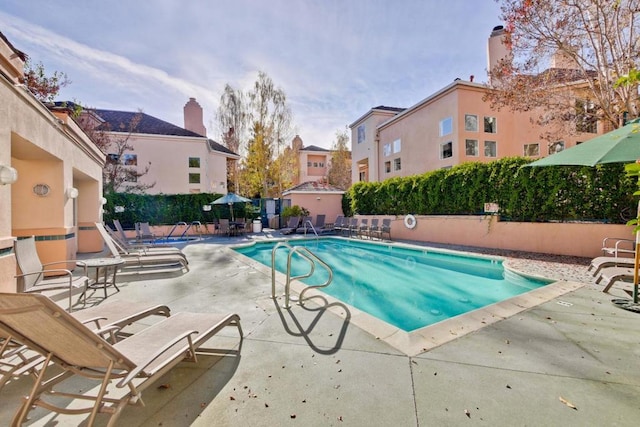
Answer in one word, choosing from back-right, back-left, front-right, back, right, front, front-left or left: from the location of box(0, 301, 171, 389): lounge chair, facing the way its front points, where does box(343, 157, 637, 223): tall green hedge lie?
front-right

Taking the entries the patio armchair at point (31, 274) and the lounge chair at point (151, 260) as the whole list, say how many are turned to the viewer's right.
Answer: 2

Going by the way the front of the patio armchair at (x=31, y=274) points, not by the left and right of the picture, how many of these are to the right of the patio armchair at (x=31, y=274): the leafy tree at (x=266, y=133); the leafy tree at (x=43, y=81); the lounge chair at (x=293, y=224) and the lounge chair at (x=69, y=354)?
1

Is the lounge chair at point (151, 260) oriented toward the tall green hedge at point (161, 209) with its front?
no

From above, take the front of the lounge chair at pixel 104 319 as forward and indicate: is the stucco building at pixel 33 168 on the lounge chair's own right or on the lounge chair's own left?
on the lounge chair's own left

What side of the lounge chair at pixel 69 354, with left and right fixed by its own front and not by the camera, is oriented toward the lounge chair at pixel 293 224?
front

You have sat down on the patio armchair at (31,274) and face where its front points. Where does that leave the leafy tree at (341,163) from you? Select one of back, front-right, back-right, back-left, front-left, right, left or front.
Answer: front-left

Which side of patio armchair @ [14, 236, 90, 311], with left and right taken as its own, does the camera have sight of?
right

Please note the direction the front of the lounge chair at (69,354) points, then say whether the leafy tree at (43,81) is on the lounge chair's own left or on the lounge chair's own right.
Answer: on the lounge chair's own left

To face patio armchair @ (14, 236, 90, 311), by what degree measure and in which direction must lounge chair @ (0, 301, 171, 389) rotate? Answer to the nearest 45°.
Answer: approximately 45° to its left

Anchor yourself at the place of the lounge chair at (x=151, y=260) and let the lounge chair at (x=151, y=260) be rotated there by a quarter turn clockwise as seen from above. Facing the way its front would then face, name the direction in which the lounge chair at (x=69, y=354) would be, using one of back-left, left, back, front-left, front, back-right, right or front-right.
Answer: front

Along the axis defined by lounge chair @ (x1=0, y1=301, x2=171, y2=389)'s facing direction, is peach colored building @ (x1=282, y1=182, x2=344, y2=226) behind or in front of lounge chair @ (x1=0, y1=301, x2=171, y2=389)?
in front

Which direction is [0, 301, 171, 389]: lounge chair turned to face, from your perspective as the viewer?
facing away from the viewer and to the right of the viewer

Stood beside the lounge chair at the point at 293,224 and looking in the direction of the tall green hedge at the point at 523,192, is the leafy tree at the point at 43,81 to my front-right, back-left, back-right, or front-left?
back-right

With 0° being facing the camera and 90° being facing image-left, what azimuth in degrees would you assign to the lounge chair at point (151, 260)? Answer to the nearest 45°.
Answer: approximately 270°

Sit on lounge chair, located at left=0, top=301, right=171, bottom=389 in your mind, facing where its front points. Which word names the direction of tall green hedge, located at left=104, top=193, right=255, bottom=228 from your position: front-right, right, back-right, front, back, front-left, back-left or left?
front-left
